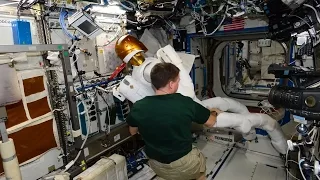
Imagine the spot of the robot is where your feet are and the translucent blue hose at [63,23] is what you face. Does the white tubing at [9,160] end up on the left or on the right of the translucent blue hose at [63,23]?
left

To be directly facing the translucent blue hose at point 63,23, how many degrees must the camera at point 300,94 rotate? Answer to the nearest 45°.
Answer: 0° — it already faces it

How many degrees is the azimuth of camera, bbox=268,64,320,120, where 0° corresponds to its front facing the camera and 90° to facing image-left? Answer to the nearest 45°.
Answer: approximately 90°

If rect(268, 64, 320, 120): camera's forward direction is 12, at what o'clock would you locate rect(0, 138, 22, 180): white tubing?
The white tubing is roughly at 11 o'clock from the camera.
